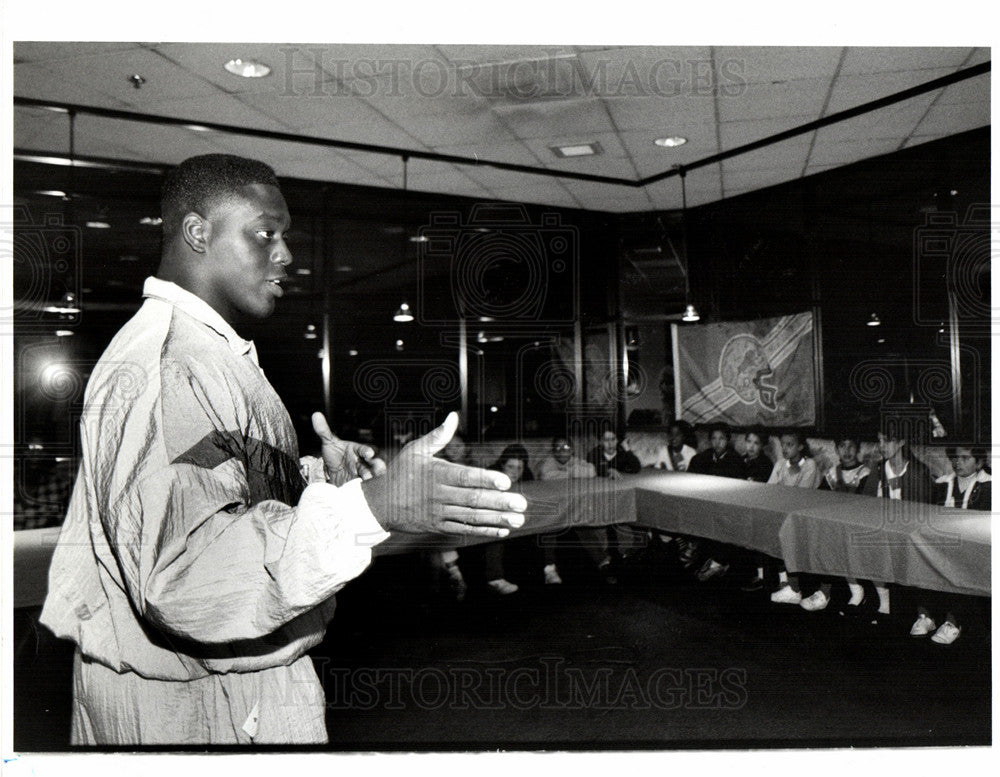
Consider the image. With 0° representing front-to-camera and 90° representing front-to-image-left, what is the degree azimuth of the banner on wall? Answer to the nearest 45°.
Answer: approximately 45°

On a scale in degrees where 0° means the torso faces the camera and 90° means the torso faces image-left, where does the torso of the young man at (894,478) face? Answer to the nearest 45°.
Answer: approximately 45°

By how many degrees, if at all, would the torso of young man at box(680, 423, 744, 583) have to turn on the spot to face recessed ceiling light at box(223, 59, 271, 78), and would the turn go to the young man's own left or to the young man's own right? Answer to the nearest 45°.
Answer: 0° — they already face it

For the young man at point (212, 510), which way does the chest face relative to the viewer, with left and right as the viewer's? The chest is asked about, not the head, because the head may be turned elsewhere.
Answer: facing to the right of the viewer

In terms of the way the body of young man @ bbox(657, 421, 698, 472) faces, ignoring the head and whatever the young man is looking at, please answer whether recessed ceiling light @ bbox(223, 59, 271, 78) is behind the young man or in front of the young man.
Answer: in front

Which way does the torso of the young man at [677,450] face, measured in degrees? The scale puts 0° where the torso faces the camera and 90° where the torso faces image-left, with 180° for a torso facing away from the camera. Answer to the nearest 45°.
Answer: approximately 45°

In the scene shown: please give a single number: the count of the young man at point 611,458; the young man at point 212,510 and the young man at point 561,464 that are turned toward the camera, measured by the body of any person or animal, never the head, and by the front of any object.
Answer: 2
